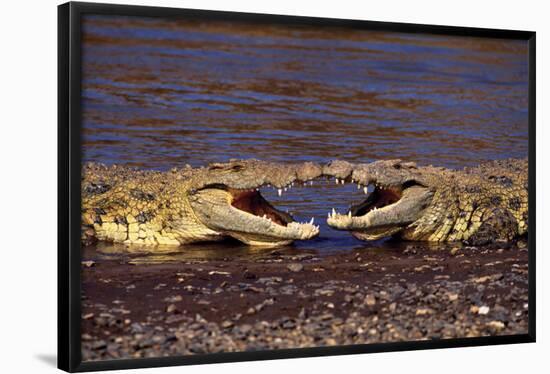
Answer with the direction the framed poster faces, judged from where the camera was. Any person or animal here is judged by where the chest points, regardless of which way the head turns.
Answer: facing the viewer and to the right of the viewer
